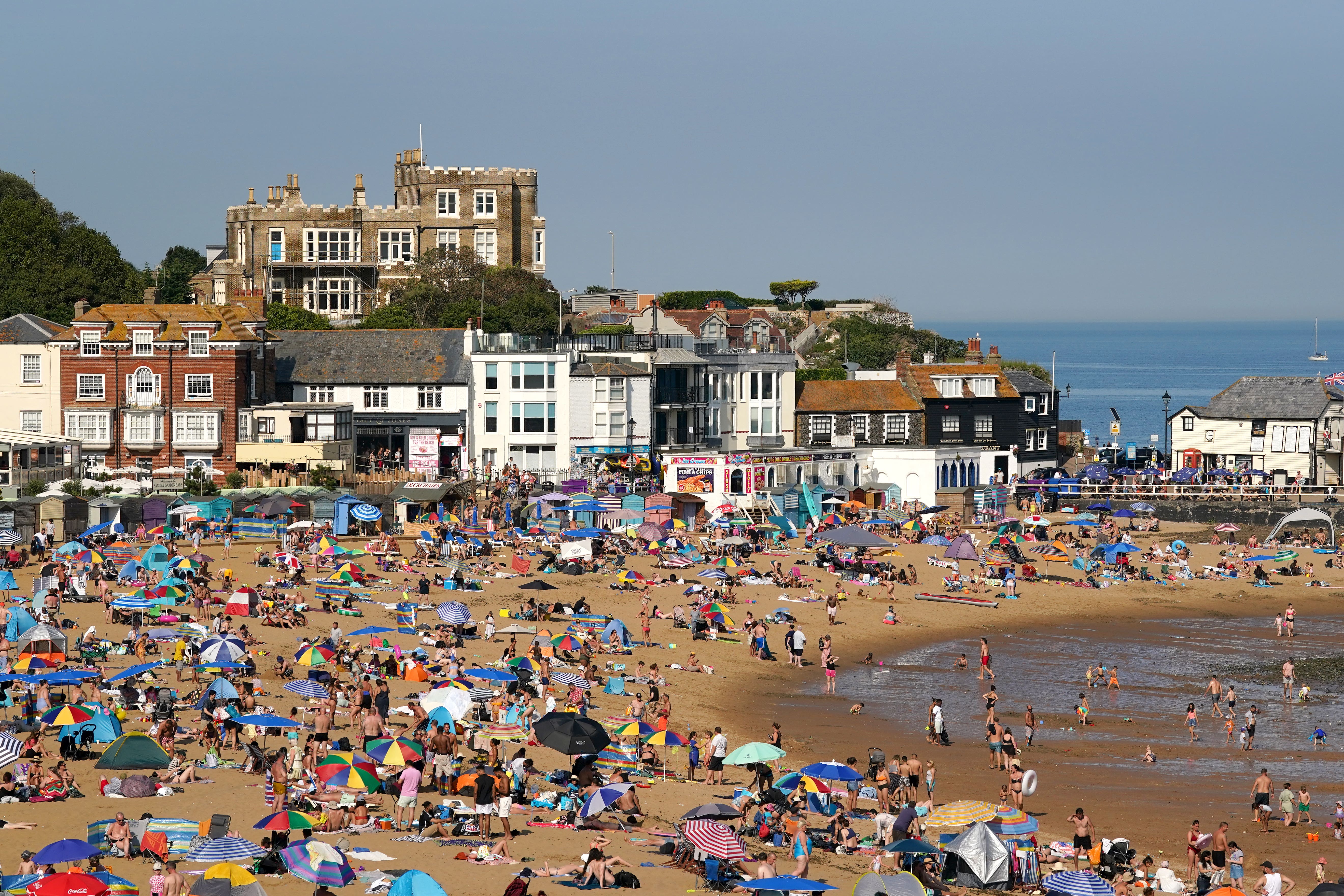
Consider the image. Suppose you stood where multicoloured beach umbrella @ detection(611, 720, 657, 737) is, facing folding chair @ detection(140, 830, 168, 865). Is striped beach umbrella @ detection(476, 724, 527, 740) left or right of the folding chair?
right

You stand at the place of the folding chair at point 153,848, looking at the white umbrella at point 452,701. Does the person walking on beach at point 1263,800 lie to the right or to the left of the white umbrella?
right
